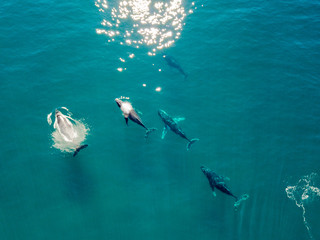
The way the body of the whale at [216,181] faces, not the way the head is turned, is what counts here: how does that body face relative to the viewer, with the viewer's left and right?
facing away from the viewer and to the left of the viewer

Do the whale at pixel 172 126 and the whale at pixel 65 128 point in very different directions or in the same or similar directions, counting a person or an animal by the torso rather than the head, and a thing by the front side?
same or similar directions

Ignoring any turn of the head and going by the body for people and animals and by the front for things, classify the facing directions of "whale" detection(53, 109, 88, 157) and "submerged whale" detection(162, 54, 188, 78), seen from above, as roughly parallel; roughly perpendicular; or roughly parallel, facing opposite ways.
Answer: roughly parallel

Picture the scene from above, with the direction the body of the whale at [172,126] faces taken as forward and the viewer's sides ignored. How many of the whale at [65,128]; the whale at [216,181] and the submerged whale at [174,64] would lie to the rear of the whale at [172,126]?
1

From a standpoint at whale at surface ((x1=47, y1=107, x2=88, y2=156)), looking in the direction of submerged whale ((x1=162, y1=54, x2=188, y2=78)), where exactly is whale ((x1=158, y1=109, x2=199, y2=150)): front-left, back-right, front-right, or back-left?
front-right

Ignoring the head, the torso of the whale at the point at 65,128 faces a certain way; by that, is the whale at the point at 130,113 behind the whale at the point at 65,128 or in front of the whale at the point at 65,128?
behind

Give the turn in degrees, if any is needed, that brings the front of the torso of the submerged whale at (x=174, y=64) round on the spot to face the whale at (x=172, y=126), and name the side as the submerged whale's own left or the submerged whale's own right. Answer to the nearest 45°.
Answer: approximately 135° to the submerged whale's own left

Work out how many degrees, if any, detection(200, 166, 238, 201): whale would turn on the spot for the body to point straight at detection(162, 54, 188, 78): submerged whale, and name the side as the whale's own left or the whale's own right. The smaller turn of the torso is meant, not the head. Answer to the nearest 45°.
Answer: approximately 45° to the whale's own right

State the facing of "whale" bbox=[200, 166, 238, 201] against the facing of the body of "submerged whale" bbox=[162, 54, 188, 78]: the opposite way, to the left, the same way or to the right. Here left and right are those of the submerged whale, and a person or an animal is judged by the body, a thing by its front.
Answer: the same way

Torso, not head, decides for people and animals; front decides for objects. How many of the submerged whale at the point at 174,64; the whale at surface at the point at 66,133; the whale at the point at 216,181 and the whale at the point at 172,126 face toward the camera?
0

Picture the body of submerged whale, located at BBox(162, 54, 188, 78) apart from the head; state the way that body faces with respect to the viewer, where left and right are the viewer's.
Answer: facing away from the viewer and to the left of the viewer

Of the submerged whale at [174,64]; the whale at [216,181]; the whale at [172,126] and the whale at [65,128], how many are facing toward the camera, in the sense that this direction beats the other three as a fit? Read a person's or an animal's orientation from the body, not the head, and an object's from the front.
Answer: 0

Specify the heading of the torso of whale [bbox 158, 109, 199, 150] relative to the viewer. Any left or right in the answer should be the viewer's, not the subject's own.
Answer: facing away from the viewer and to the left of the viewer

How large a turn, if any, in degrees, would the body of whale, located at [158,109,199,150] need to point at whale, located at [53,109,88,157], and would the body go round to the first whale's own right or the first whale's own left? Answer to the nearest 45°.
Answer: approximately 45° to the first whale's own left

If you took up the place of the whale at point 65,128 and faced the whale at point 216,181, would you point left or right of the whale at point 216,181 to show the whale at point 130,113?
left

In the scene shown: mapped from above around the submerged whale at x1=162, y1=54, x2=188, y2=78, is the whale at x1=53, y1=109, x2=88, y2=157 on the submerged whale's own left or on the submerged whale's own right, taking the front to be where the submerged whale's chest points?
on the submerged whale's own left

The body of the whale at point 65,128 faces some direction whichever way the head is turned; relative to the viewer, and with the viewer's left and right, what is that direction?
facing away from the viewer and to the left of the viewer
